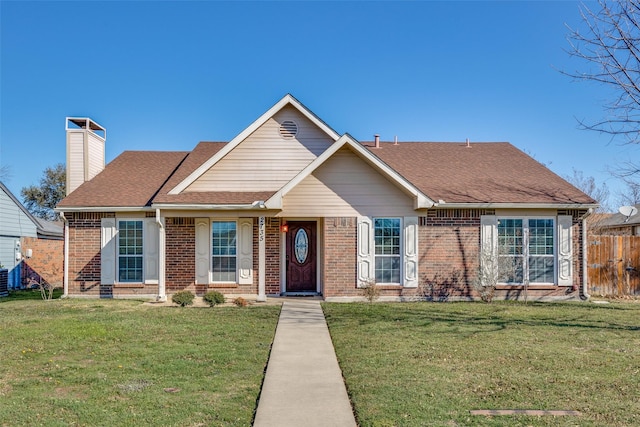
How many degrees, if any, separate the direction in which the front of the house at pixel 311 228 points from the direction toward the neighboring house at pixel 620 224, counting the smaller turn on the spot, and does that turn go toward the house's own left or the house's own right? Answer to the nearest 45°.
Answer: approximately 135° to the house's own left

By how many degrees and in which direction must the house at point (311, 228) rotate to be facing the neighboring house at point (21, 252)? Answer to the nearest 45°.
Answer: approximately 135° to its right

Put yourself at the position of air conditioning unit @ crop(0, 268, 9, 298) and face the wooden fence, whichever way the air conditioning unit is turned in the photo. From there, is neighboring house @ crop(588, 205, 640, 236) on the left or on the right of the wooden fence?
left

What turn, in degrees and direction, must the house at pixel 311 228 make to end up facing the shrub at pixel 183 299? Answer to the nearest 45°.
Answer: approximately 45° to its right

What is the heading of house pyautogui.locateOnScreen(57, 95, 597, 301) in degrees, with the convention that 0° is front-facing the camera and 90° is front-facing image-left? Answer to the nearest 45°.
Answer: approximately 0°

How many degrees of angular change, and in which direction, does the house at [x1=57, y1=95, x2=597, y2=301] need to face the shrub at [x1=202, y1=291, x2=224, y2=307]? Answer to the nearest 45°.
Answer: approximately 45° to its right

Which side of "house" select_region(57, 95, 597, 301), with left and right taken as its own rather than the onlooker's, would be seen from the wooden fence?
left

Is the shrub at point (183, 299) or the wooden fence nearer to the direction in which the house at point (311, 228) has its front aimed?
the shrub

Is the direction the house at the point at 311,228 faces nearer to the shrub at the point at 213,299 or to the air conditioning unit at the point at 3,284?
the shrub
